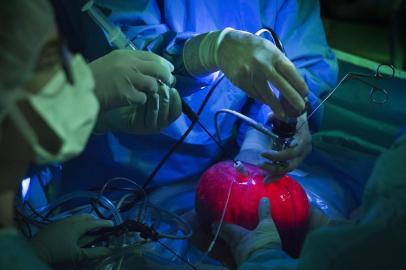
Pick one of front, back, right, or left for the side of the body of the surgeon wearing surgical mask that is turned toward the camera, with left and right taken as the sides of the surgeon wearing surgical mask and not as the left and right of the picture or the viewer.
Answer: right

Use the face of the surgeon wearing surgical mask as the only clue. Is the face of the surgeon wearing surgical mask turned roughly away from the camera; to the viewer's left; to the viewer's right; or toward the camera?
to the viewer's right
